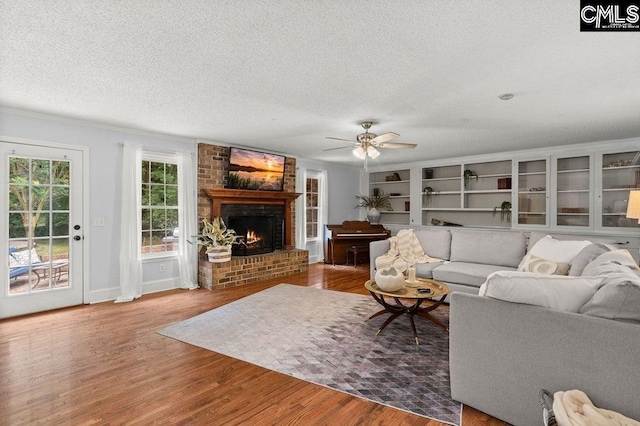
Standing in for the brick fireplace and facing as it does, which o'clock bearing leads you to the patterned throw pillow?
The patterned throw pillow is roughly at 12 o'clock from the brick fireplace.

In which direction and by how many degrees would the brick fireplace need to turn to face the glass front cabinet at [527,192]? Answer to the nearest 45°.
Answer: approximately 45° to its left

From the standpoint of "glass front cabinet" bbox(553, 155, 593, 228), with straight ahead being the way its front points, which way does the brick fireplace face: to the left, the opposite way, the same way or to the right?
to the left

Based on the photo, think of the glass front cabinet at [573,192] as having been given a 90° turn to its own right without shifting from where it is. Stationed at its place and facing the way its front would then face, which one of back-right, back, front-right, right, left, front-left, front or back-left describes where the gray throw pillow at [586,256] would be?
left

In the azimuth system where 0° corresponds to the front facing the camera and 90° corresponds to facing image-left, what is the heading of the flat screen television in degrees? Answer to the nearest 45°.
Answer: approximately 315°

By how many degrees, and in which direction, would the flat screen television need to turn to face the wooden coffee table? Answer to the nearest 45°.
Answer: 0° — it already faces it

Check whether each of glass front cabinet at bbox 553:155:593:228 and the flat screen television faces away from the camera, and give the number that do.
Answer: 0

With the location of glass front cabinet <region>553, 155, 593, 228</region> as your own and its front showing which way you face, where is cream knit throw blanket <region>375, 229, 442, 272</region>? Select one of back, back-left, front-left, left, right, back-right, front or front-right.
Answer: front-right

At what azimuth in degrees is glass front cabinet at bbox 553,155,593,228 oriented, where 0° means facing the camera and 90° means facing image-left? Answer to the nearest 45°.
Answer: approximately 0°

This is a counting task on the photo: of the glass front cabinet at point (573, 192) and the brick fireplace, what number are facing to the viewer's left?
0

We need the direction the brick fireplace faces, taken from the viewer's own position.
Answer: facing the viewer and to the right of the viewer

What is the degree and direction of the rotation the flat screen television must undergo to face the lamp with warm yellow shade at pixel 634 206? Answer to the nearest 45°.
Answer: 0° — it already faces it

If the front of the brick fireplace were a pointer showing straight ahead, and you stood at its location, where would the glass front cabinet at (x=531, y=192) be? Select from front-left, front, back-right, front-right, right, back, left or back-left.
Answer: front-left

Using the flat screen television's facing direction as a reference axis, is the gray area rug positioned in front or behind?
in front

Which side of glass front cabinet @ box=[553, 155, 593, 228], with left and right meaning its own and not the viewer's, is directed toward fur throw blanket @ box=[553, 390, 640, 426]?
front

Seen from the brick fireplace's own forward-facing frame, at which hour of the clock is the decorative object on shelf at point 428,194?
The decorative object on shelf is roughly at 10 o'clock from the brick fireplace.
